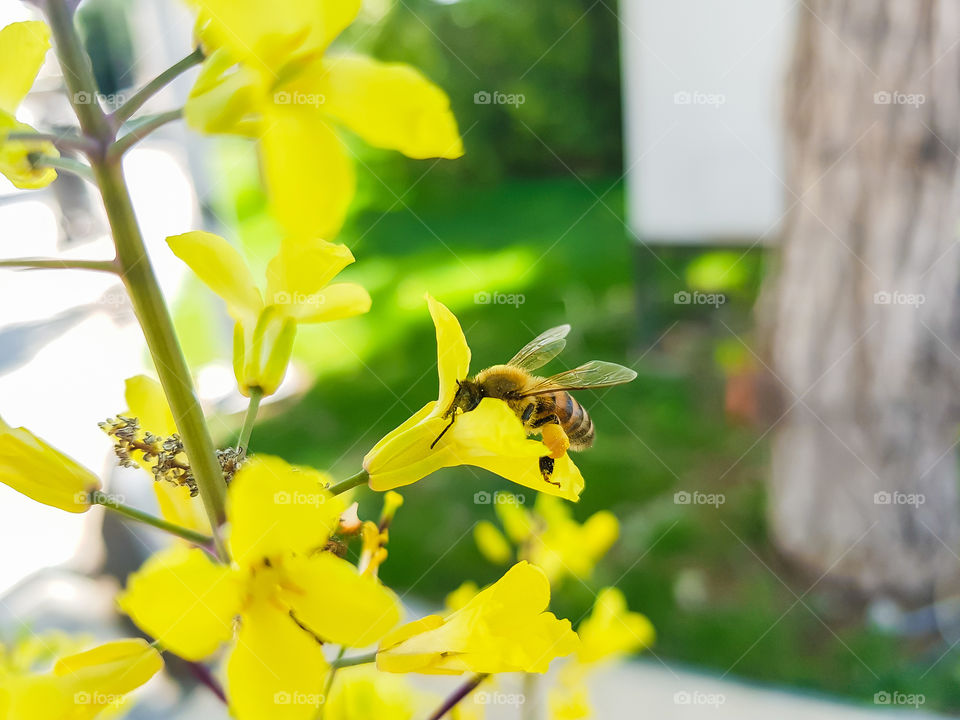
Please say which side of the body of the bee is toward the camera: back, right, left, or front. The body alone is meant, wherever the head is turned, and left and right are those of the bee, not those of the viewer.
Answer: left
